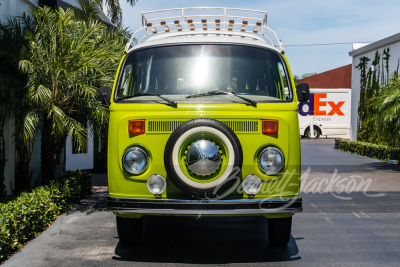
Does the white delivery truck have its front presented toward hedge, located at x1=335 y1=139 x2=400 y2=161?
no

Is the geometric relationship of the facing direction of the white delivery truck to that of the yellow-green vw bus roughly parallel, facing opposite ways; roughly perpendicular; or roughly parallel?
roughly perpendicular

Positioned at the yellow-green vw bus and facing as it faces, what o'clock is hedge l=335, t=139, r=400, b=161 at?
The hedge is roughly at 7 o'clock from the yellow-green vw bus.

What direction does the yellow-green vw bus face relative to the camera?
toward the camera

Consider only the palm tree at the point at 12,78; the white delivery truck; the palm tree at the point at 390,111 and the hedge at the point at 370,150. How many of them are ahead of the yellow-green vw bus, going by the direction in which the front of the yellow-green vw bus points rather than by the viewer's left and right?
0

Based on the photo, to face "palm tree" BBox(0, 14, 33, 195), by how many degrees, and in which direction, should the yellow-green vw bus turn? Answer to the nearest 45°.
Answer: approximately 135° to its right

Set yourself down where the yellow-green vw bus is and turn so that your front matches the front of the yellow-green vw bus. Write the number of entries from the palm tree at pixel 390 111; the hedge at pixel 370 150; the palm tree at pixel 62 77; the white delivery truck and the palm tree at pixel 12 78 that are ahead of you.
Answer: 0

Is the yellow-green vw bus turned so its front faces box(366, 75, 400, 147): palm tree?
no

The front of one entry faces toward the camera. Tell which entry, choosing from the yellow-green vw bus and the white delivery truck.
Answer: the yellow-green vw bus

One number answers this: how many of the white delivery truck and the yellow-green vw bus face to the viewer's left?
1

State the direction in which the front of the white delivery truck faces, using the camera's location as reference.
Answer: facing to the left of the viewer
